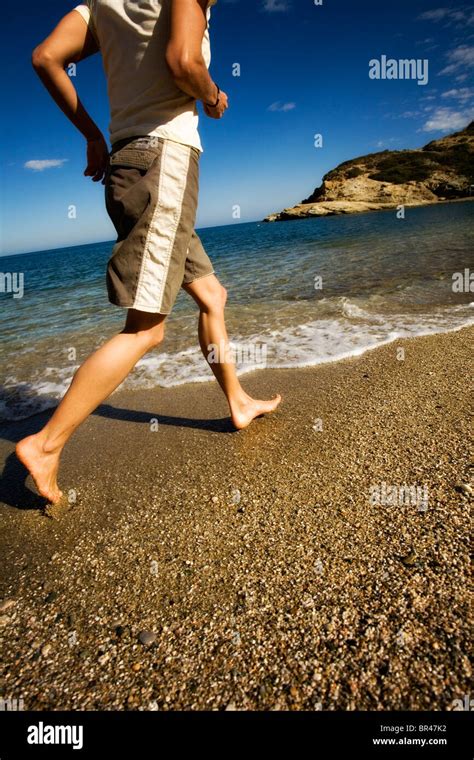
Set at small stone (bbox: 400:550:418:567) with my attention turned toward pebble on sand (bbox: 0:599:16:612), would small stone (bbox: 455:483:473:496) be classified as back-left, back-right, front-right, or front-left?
back-right

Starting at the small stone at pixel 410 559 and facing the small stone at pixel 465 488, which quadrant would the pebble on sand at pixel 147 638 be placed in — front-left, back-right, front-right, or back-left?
back-left

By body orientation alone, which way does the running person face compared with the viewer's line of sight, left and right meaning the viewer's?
facing away from the viewer and to the right of the viewer
